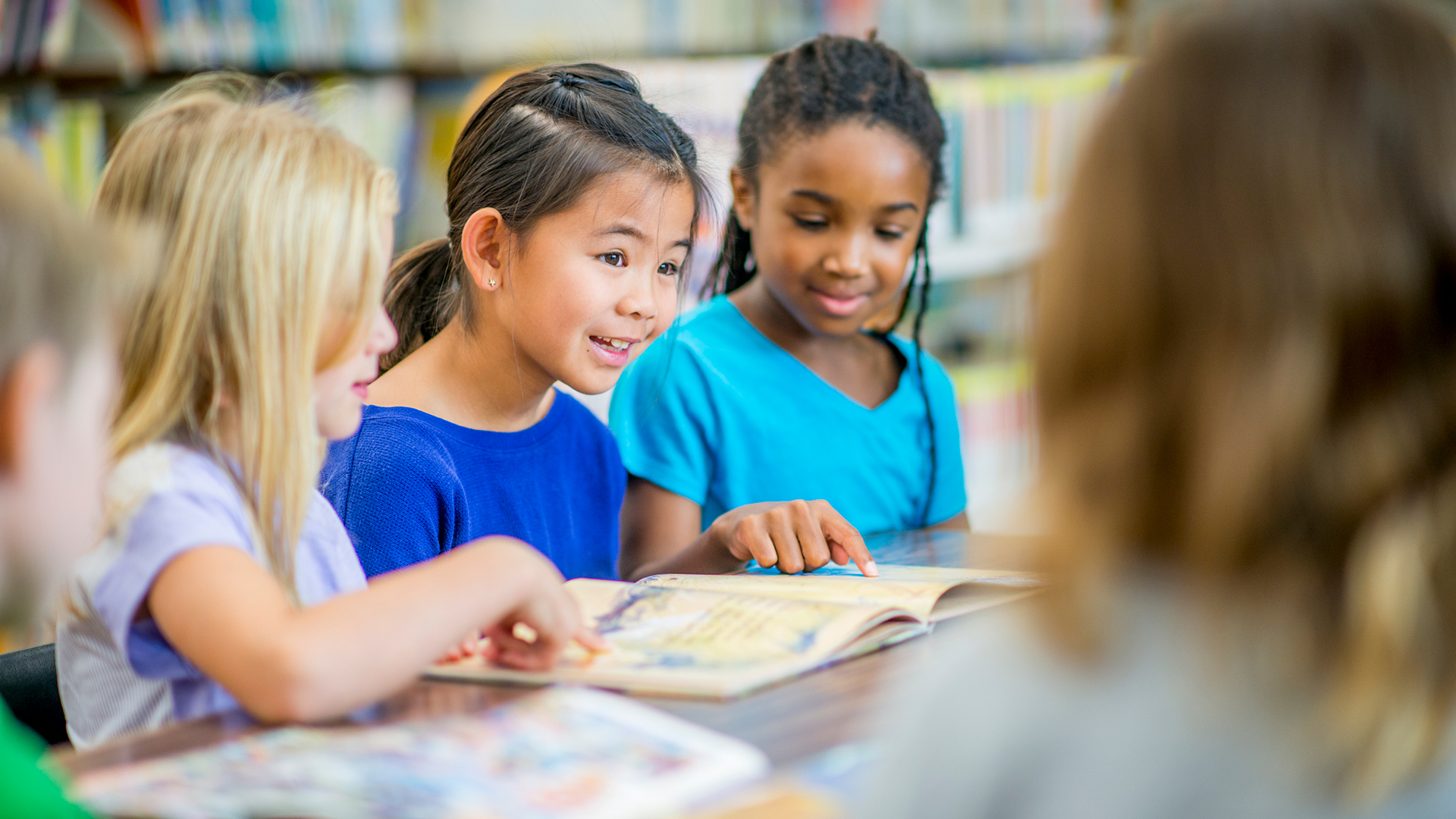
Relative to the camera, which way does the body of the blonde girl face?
to the viewer's right

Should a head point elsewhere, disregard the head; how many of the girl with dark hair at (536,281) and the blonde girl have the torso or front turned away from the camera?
0

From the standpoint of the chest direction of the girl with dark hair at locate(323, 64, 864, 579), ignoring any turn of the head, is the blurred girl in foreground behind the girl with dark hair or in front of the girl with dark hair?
in front

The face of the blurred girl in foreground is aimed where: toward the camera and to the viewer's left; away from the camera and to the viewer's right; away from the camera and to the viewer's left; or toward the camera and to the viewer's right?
away from the camera and to the viewer's left

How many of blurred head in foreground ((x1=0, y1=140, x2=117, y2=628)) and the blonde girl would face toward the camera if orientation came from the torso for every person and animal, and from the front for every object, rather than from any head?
0

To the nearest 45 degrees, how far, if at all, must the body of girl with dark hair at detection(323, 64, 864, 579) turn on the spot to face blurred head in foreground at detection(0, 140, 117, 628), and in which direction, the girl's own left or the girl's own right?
approximately 45° to the girl's own right

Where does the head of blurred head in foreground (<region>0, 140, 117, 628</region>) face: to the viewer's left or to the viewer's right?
to the viewer's right

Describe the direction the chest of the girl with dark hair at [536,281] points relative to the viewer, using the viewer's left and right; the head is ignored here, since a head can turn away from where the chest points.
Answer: facing the viewer and to the right of the viewer

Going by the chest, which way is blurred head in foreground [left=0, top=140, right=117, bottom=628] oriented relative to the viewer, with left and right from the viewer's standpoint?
facing away from the viewer and to the right of the viewer

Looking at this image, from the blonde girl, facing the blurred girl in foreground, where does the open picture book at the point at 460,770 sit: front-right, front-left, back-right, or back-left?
front-right
